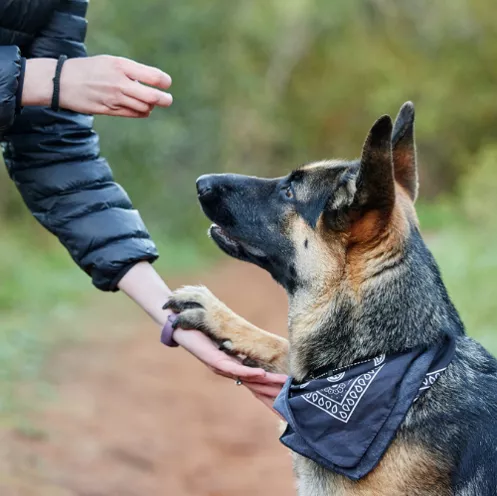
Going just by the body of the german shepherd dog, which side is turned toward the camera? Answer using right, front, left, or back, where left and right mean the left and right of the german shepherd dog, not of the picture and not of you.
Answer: left
